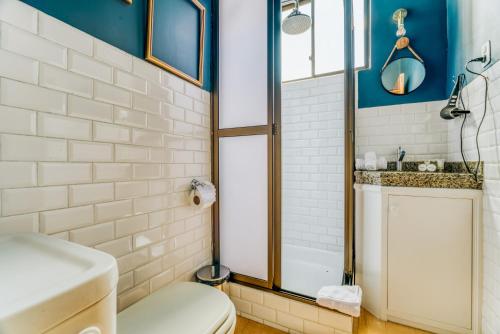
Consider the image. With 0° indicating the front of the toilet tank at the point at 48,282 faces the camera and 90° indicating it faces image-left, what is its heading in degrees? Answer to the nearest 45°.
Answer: approximately 315°

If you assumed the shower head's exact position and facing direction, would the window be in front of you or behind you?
behind

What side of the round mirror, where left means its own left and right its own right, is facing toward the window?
right

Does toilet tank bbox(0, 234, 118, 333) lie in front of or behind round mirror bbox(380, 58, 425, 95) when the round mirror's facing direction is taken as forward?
in front

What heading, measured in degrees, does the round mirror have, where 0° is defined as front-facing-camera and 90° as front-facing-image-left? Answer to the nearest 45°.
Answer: approximately 0°

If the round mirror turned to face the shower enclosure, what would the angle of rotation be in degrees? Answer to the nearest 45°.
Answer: approximately 45° to its right

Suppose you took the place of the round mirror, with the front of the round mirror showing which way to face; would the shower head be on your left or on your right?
on your right
